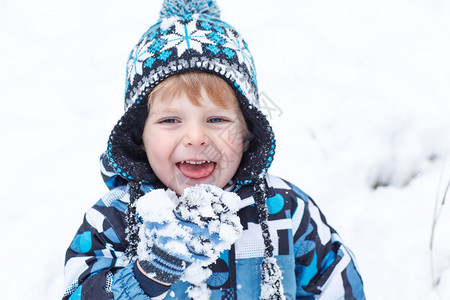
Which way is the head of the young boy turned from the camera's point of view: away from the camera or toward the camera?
toward the camera

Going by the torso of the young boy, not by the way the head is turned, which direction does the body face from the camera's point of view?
toward the camera
